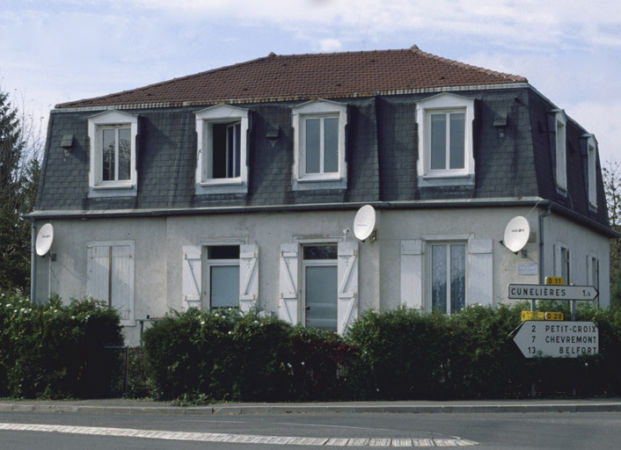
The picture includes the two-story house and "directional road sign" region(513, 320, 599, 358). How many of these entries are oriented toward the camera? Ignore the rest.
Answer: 2

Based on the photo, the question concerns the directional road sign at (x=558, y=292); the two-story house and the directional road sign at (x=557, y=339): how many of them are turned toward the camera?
3

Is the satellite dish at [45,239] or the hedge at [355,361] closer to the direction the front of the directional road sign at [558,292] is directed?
the hedge

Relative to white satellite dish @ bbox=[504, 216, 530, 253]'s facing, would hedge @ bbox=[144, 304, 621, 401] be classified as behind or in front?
in front

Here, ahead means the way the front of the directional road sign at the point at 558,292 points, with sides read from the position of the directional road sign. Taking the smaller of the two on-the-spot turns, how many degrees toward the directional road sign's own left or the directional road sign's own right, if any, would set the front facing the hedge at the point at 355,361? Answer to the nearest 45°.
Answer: approximately 90° to the directional road sign's own right

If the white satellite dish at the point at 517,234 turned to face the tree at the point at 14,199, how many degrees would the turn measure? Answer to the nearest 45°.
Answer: approximately 90° to its right

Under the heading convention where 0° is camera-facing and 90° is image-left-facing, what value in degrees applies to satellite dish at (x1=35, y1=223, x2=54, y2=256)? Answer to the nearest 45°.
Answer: approximately 45°

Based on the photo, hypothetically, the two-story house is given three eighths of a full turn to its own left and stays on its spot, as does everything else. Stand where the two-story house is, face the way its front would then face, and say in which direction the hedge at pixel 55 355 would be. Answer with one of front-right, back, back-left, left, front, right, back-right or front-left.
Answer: back

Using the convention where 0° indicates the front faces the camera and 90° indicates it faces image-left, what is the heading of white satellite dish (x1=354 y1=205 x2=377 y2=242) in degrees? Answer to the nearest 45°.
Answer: approximately 45°

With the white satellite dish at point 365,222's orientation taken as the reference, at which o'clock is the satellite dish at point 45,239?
The satellite dish is roughly at 2 o'clock from the white satellite dish.

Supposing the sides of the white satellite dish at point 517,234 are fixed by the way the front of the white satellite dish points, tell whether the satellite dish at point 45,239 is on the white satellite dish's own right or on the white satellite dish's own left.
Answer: on the white satellite dish's own right

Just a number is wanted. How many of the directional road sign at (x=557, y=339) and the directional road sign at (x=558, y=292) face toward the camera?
2
